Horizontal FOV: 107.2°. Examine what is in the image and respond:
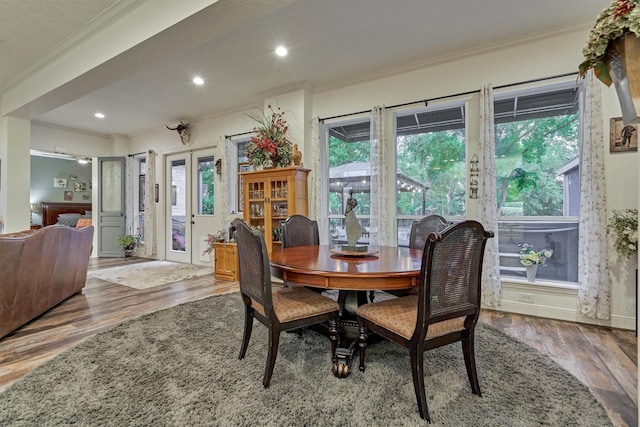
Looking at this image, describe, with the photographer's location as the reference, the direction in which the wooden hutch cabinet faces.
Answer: facing the viewer and to the left of the viewer

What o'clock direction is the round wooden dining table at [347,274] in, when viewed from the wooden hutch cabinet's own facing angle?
The round wooden dining table is roughly at 10 o'clock from the wooden hutch cabinet.

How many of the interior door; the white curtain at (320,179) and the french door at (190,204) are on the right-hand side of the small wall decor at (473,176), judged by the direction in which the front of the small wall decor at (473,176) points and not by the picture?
3

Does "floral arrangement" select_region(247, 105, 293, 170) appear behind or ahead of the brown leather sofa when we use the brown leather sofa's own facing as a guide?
behind

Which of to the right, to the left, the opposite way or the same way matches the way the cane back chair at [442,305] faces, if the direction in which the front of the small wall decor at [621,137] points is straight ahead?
to the right

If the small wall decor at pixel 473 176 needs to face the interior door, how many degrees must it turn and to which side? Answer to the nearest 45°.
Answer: approximately 90° to its right

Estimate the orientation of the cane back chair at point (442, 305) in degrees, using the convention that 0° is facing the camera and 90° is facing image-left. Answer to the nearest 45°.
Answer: approximately 135°

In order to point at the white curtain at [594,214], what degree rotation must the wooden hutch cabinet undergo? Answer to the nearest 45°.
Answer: approximately 90° to its left

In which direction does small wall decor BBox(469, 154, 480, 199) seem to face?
toward the camera

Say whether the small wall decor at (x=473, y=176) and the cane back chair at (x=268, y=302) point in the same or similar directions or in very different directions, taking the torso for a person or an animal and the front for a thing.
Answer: very different directions

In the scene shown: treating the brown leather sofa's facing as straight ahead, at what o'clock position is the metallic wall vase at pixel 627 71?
The metallic wall vase is roughly at 7 o'clock from the brown leather sofa.
